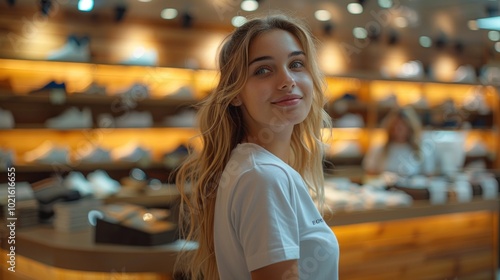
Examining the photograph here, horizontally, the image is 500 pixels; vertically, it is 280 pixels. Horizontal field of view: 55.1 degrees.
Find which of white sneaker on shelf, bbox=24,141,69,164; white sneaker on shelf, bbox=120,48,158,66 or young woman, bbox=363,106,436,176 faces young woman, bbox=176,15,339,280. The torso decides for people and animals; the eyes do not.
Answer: young woman, bbox=363,106,436,176

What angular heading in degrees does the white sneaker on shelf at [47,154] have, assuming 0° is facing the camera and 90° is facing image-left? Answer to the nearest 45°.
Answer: approximately 90°

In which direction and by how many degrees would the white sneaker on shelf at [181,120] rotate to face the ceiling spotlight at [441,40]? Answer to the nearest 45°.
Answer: approximately 180°

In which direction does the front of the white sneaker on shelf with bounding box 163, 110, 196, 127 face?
to the viewer's left

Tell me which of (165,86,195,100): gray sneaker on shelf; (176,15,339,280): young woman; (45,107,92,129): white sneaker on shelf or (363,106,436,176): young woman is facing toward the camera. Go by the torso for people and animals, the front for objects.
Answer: (363,106,436,176): young woman

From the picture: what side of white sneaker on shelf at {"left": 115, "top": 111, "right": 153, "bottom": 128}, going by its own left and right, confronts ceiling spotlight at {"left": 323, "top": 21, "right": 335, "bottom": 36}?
back
